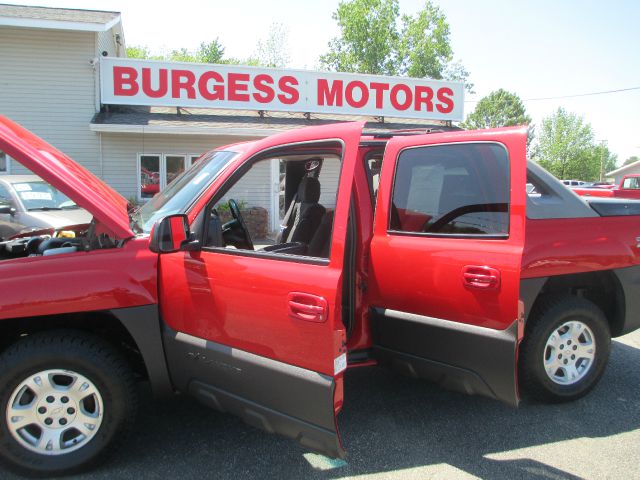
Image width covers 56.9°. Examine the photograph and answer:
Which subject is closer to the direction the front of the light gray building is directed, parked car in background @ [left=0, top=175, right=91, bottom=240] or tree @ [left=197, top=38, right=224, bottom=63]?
the parked car in background

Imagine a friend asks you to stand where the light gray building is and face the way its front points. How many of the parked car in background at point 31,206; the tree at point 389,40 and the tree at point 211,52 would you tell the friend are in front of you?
1

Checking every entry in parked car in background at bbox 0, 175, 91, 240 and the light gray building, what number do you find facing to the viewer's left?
0

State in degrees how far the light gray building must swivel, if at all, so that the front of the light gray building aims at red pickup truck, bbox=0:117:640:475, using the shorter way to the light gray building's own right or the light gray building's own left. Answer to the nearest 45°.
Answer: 0° — it already faces it

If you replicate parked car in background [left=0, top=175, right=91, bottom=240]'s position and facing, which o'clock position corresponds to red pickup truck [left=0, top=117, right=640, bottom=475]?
The red pickup truck is roughly at 1 o'clock from the parked car in background.

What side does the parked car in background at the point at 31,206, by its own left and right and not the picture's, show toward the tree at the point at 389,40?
left

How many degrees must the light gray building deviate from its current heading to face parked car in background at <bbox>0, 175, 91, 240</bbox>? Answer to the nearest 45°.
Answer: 0° — it already faces it

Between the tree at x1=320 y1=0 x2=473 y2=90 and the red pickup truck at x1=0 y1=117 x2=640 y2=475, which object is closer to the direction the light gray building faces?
the red pickup truck

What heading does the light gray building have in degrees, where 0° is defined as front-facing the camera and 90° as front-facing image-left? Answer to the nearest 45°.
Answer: approximately 0°

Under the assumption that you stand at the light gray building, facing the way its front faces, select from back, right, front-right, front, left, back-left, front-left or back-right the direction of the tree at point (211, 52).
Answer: back

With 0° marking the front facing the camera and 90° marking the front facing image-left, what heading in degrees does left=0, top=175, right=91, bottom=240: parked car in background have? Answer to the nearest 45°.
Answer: approximately 315°
